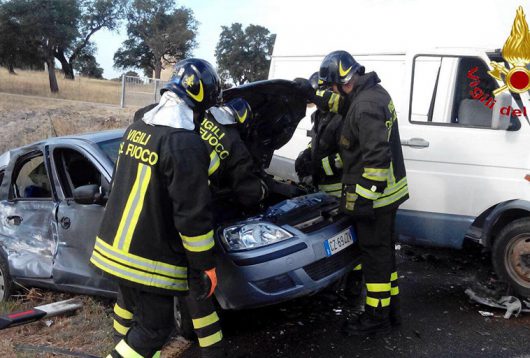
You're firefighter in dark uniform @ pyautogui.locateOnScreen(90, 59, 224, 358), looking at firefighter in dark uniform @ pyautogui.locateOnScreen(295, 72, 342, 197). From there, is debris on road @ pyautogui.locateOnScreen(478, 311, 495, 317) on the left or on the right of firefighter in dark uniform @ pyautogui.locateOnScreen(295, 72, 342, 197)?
right

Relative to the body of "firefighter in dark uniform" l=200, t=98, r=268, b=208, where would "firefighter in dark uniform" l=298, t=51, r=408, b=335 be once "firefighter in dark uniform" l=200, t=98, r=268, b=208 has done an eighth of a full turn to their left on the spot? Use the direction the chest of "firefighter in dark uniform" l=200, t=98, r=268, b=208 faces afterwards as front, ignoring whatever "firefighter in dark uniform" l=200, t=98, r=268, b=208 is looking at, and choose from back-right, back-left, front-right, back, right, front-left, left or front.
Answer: right

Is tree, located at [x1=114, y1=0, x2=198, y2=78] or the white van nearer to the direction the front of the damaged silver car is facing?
the white van

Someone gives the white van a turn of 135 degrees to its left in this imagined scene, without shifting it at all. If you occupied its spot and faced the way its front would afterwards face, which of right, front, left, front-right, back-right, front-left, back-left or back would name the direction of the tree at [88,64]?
front-left

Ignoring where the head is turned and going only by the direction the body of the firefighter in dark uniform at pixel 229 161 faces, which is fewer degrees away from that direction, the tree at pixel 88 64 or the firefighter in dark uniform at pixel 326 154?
the firefighter in dark uniform

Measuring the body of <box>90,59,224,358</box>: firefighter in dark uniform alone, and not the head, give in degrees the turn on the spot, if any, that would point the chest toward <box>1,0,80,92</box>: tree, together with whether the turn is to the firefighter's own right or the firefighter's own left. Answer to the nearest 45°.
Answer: approximately 45° to the firefighter's own left

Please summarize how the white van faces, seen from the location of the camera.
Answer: facing the viewer and to the right of the viewer

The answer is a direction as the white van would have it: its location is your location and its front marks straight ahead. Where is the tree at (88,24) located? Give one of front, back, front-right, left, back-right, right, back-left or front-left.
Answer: back

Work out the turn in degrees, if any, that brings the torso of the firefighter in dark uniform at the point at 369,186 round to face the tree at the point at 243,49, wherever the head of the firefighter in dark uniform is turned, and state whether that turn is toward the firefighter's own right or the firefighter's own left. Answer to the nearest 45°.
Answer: approximately 90° to the firefighter's own right

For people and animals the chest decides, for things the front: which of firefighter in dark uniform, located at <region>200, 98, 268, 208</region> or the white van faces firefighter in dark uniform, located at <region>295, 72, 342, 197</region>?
firefighter in dark uniform, located at <region>200, 98, 268, 208</region>

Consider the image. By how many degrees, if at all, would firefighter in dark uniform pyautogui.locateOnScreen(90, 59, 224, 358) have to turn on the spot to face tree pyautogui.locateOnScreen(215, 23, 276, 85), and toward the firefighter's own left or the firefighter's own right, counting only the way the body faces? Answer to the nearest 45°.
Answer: approximately 45° to the firefighter's own left

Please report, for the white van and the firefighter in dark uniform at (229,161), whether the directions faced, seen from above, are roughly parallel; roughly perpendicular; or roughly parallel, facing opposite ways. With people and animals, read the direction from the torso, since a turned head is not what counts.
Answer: roughly perpendicular

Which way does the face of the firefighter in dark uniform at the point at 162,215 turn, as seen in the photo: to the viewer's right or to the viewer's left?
to the viewer's right
